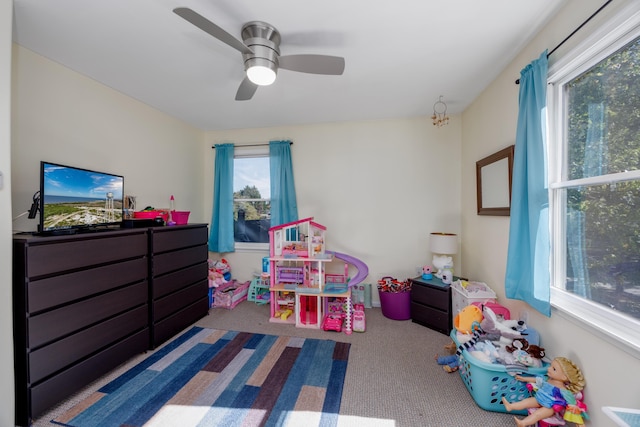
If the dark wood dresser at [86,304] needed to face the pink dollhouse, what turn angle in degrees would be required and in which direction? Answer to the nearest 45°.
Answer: approximately 45° to its left

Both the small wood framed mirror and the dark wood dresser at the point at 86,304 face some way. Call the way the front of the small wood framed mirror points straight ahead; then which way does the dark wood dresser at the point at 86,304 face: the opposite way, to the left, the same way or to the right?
the opposite way

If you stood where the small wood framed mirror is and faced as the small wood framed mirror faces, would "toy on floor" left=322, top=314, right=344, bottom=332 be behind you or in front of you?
in front

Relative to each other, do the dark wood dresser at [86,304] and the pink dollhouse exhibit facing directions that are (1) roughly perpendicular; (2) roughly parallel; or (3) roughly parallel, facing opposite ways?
roughly perpendicular

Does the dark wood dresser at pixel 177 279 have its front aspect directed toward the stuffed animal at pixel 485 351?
yes

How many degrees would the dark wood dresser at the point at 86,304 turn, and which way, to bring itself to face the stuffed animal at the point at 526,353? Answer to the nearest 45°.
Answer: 0° — it already faces it

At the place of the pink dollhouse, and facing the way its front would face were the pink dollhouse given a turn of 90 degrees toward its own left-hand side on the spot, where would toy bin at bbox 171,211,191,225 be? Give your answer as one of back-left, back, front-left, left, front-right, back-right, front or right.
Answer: back

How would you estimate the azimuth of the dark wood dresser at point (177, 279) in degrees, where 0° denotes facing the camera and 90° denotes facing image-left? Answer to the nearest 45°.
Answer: approximately 315°

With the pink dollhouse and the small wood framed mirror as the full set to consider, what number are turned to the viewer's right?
0

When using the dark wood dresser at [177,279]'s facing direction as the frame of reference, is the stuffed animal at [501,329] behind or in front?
in front
